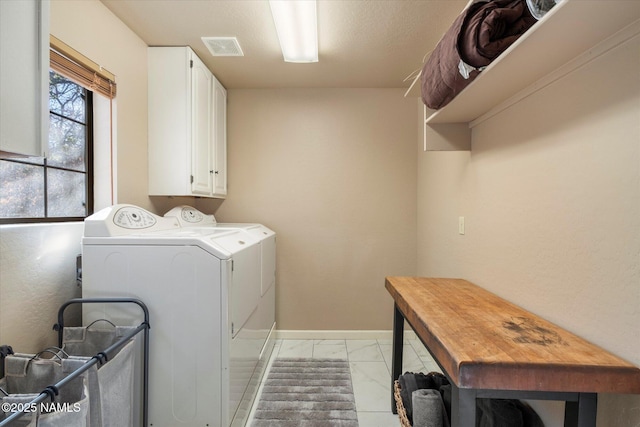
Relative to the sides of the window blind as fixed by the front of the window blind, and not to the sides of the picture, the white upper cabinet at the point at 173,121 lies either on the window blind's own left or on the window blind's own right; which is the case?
on the window blind's own left

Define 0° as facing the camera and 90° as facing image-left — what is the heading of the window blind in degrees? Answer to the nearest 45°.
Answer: approximately 315°

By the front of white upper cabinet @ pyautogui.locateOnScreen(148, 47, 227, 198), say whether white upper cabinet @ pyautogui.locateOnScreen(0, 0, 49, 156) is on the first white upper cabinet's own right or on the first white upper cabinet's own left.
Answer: on the first white upper cabinet's own right

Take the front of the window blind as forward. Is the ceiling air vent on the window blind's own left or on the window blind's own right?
on the window blind's own left

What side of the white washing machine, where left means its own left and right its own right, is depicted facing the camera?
right

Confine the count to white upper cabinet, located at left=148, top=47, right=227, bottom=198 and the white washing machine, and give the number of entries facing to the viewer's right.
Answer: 2

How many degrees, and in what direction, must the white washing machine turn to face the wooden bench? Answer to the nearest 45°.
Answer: approximately 45° to its right

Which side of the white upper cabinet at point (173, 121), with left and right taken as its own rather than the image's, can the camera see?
right
